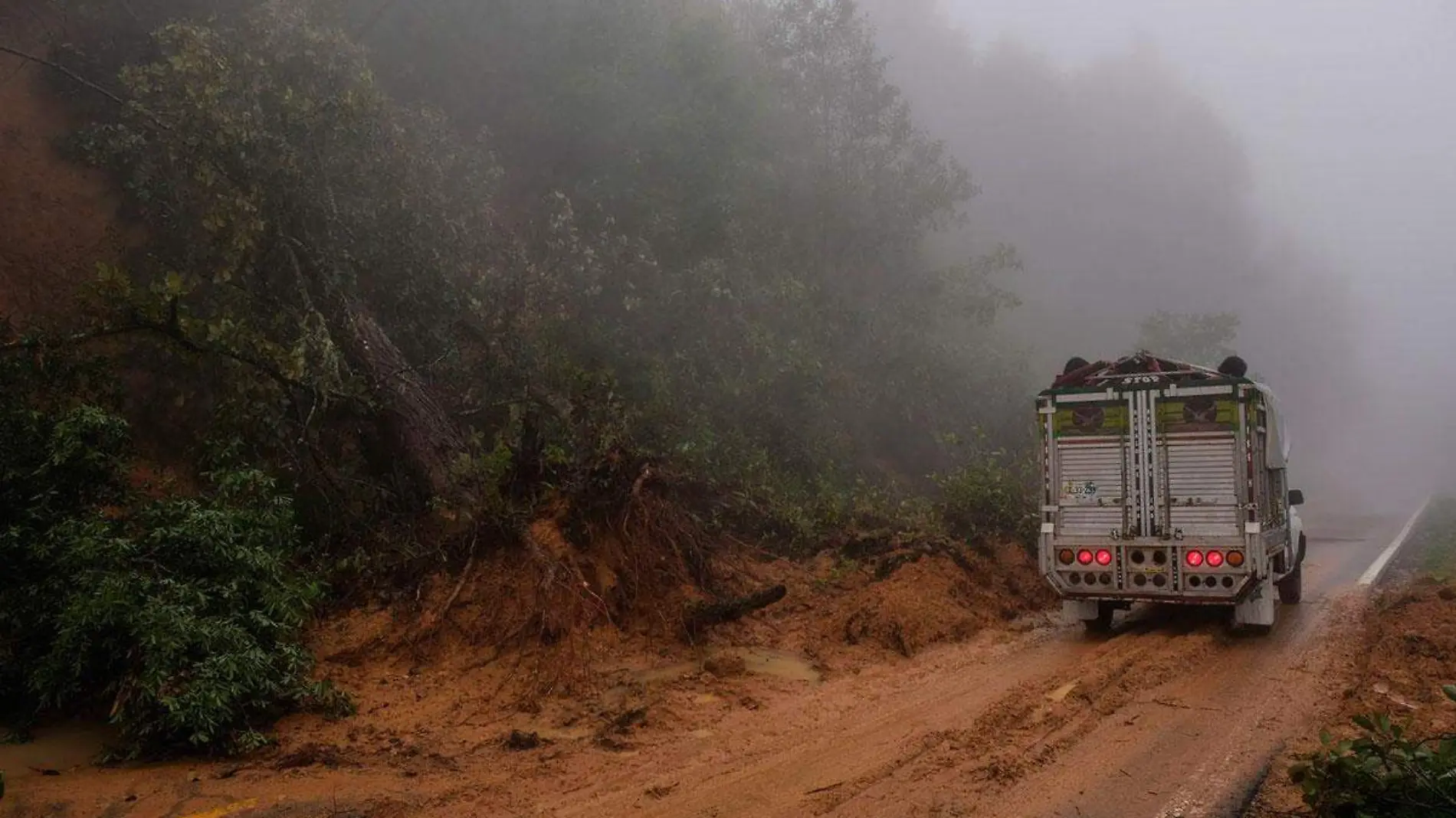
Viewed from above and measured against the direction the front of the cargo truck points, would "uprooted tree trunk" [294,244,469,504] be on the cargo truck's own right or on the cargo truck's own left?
on the cargo truck's own left

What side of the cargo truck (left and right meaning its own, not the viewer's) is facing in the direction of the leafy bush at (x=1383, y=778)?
back

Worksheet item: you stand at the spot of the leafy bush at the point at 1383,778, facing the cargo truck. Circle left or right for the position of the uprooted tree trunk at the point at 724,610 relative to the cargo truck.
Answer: left

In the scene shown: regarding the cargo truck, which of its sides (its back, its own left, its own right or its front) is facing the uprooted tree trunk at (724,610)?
left

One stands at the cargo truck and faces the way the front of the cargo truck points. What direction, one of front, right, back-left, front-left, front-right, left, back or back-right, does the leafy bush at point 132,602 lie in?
back-left

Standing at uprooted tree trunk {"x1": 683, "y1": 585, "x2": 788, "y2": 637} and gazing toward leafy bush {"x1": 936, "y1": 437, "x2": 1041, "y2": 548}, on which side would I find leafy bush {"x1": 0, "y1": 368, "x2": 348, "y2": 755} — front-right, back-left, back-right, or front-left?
back-left

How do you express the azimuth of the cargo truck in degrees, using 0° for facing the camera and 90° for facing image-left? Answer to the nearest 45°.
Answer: approximately 180°

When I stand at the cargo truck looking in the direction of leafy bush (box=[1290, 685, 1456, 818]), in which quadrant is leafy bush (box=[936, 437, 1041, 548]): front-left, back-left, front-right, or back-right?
back-right
